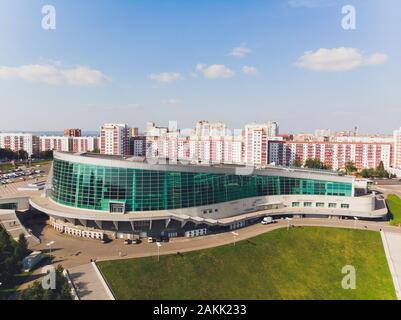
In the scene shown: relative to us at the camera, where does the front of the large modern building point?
facing the viewer

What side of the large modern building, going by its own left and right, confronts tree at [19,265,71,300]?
front

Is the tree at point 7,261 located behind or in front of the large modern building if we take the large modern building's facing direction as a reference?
in front

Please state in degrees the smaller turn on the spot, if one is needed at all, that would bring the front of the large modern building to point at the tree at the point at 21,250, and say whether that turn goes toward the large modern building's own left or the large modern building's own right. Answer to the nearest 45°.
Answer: approximately 45° to the large modern building's own right

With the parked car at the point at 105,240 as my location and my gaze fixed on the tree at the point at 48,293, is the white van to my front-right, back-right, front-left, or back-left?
back-left
